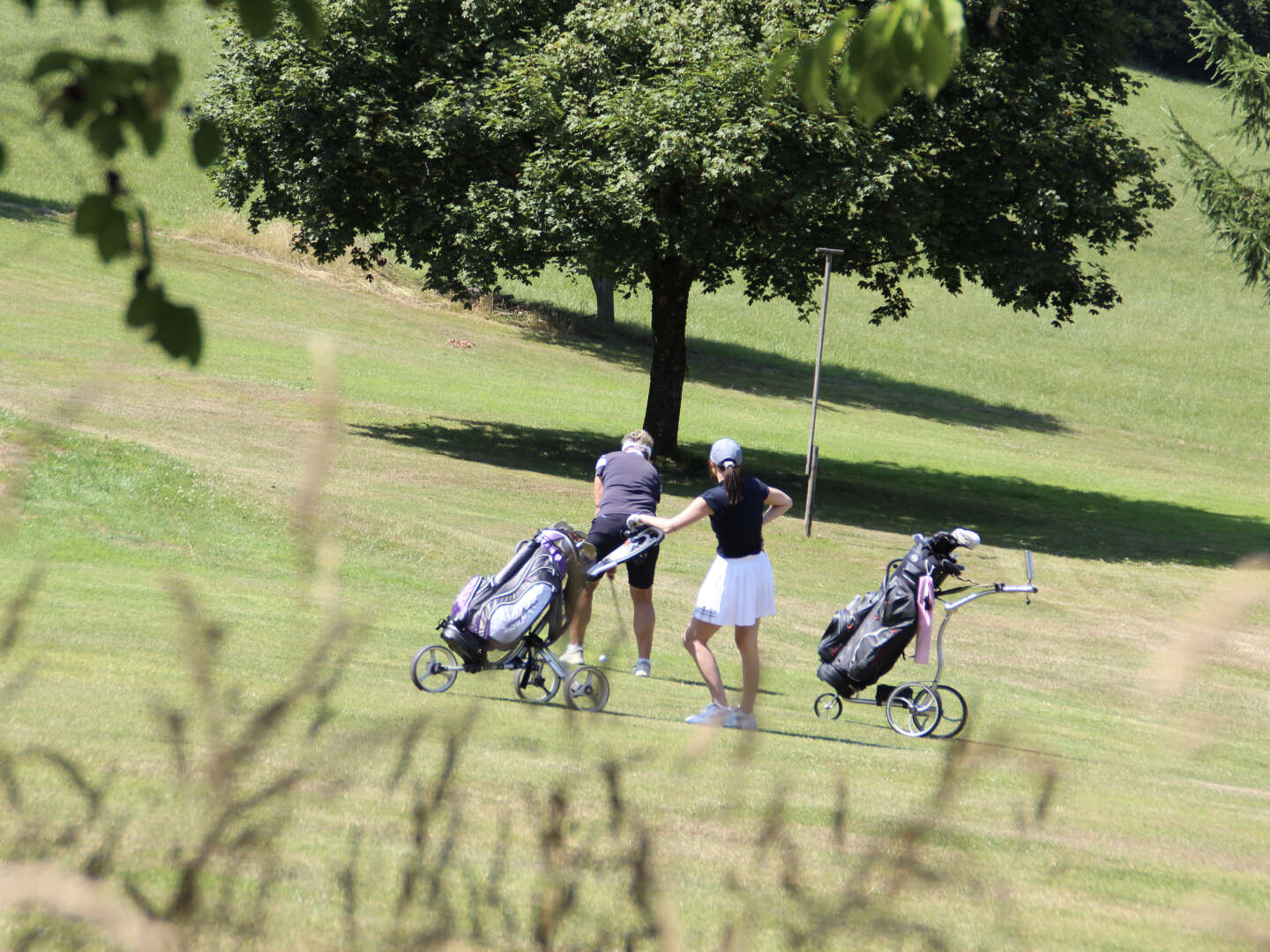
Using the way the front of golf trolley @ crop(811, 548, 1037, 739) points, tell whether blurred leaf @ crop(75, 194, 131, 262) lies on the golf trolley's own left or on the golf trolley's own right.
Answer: on the golf trolley's own left

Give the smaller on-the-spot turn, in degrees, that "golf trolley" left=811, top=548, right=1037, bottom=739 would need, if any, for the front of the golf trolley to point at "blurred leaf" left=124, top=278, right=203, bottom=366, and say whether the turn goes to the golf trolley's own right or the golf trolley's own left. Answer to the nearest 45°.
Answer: approximately 90° to the golf trolley's own left

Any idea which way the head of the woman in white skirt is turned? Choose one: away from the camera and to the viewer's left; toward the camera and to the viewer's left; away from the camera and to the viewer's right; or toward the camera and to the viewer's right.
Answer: away from the camera and to the viewer's left

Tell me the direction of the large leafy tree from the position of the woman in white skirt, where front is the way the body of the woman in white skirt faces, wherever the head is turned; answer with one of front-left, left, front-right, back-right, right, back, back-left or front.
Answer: front-right

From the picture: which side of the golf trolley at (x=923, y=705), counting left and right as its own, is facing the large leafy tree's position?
right

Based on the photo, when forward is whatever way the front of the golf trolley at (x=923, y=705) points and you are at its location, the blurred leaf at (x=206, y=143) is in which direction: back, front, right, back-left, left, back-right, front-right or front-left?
left

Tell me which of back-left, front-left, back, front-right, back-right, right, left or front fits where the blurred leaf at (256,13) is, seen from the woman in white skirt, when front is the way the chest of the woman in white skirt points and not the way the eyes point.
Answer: back-left

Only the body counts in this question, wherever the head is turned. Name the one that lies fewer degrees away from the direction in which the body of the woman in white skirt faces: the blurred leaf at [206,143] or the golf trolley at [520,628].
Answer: the golf trolley

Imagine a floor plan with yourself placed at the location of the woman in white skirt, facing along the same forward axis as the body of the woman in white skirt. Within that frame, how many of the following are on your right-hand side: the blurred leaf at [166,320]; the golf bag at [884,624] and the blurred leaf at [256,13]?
1

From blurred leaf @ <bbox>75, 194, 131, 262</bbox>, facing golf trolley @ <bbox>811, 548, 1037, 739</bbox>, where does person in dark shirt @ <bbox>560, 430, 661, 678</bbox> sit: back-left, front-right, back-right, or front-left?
front-left

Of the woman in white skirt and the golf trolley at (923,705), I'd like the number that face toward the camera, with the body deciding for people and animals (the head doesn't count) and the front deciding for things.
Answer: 0

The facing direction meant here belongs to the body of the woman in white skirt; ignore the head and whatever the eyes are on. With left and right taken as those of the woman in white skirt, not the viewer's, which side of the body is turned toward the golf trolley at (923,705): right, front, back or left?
right

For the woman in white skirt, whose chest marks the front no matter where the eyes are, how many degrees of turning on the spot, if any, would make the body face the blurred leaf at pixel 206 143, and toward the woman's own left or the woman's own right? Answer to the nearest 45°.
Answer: approximately 135° to the woman's own left

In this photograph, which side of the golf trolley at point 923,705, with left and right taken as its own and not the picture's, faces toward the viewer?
left

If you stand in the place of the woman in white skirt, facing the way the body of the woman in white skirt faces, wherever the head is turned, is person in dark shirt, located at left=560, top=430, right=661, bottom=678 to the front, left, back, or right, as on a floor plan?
front

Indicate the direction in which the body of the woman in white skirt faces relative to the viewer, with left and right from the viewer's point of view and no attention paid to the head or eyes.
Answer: facing away from the viewer and to the left of the viewer

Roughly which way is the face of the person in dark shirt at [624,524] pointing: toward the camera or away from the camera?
away from the camera

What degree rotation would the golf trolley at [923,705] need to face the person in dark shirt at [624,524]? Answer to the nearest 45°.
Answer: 0° — it already faces them

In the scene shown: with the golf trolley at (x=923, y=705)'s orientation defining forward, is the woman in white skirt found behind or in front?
in front
